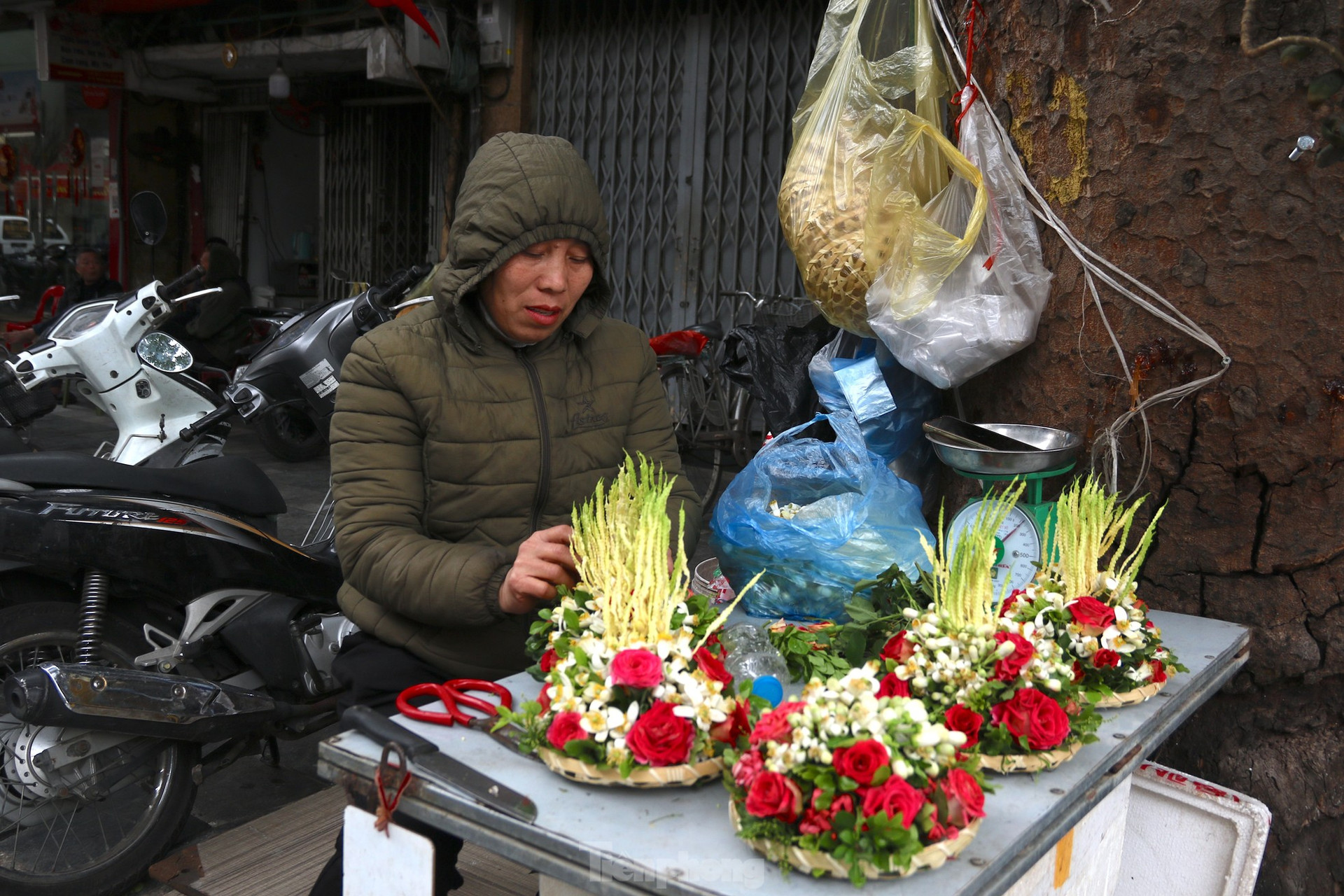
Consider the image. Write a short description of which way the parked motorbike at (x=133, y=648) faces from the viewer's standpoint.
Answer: facing to the right of the viewer

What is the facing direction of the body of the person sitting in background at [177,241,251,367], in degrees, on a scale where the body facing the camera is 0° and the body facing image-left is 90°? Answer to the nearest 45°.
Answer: approximately 90°

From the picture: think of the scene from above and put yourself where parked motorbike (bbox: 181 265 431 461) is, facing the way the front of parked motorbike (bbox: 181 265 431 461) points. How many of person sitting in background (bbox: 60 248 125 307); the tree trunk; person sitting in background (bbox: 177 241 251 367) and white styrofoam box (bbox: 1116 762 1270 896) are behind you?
2

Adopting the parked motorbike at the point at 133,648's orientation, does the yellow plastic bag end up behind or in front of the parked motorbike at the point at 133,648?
in front

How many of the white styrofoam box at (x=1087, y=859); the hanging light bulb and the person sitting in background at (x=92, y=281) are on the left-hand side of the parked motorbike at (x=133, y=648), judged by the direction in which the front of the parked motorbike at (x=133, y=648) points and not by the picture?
2

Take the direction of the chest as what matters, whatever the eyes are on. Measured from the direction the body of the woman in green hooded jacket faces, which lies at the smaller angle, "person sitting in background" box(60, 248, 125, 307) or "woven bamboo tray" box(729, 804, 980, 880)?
the woven bamboo tray

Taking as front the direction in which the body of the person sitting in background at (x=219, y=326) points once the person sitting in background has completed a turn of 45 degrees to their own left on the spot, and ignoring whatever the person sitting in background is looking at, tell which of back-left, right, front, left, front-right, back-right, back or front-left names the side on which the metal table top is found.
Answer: front-left

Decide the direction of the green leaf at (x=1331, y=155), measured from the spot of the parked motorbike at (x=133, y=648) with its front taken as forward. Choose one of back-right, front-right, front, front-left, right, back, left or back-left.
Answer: front-right

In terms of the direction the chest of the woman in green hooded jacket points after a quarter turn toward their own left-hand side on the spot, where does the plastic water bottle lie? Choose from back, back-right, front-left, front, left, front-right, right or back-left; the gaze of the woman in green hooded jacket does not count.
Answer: right
